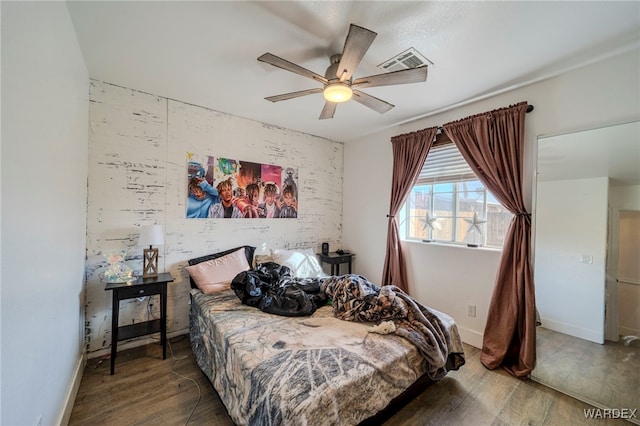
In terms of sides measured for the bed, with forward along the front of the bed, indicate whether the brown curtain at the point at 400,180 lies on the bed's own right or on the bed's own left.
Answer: on the bed's own left

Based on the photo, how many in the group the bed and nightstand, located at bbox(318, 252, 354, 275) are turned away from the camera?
0

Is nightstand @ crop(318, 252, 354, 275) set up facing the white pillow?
no

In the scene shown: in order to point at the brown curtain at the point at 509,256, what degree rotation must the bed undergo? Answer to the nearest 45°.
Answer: approximately 90° to its left

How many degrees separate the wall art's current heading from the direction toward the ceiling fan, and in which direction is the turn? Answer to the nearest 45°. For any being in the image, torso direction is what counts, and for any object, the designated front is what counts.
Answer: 0° — it already faces it

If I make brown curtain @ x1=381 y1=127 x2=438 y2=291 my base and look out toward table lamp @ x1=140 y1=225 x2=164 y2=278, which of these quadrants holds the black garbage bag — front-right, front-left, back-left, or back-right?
front-left

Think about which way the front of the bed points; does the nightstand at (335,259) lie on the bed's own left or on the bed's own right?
on the bed's own left

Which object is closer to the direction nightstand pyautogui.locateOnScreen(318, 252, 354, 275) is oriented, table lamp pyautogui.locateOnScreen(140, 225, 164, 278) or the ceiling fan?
the ceiling fan

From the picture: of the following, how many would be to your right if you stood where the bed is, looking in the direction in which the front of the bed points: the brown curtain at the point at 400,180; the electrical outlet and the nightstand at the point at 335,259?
0

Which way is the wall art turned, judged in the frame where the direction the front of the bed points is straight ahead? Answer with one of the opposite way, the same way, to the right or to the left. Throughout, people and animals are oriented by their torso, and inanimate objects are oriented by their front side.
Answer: the same way

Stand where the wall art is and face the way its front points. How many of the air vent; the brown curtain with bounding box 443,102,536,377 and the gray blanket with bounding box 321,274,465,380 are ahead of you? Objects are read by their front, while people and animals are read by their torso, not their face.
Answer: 3

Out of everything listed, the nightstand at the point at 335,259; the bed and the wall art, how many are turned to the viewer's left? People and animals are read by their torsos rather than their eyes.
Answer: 0

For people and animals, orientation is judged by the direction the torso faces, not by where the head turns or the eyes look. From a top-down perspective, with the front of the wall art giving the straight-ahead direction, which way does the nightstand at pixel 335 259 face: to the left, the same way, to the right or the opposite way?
the same way

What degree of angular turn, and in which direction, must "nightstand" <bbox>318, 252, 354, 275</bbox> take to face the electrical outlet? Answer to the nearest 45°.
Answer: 0° — it already faces it

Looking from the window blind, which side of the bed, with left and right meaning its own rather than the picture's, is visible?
left

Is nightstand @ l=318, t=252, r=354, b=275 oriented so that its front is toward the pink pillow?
no

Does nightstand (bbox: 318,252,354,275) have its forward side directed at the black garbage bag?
no

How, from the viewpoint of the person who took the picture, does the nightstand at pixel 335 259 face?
facing the viewer and to the right of the viewer

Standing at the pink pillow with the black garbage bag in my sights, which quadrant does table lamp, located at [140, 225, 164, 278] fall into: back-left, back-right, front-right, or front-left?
back-right
